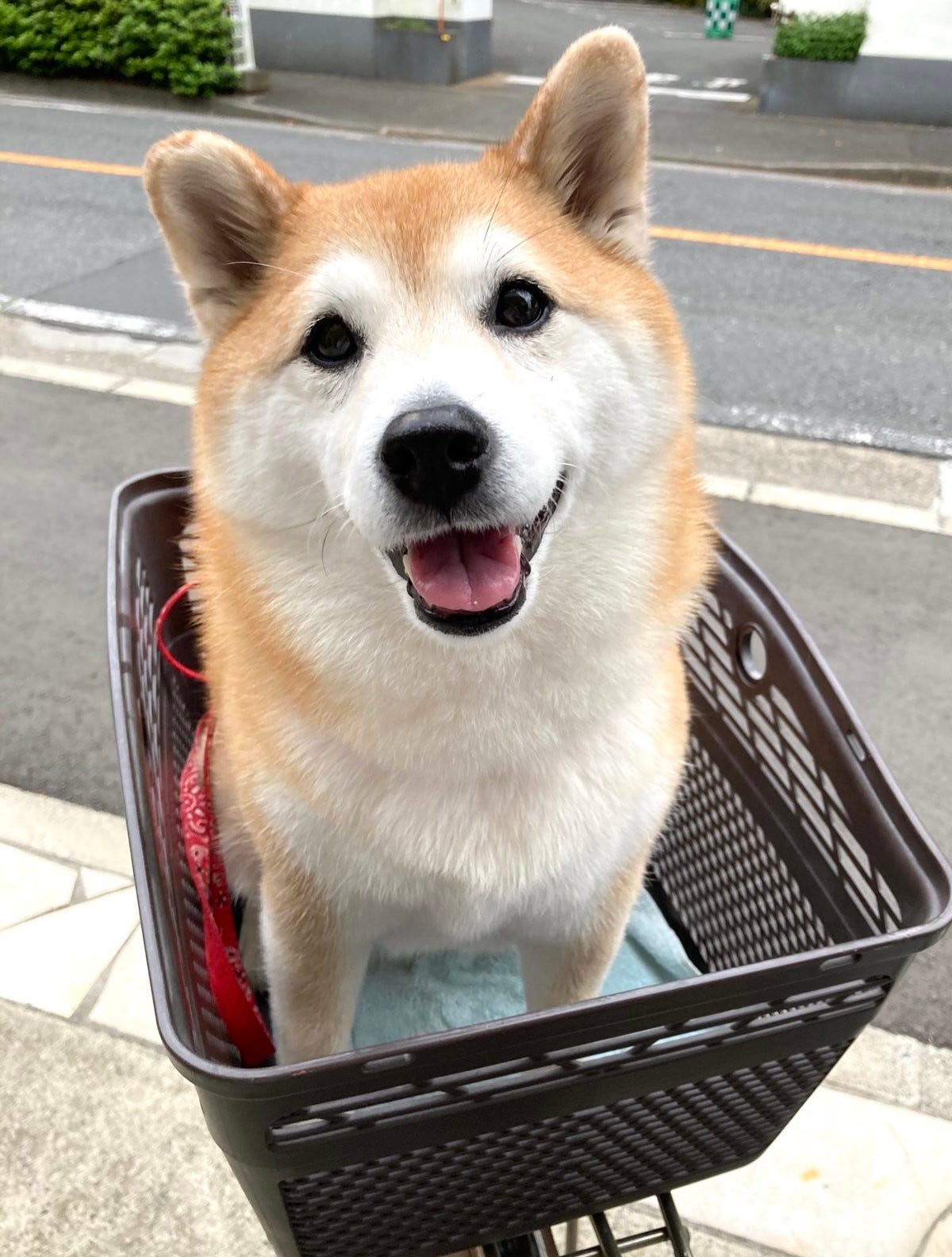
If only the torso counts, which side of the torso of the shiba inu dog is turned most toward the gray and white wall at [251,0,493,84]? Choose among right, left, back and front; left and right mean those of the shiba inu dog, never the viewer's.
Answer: back

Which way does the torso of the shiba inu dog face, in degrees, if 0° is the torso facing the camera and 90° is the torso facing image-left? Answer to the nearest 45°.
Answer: approximately 0°

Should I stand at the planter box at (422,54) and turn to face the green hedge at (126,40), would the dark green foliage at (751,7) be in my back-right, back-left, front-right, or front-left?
back-right

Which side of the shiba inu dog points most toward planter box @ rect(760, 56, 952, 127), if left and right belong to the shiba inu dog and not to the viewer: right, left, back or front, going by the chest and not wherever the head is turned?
back

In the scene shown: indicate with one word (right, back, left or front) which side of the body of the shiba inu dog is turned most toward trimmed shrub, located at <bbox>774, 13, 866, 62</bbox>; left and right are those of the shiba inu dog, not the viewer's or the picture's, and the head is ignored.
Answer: back

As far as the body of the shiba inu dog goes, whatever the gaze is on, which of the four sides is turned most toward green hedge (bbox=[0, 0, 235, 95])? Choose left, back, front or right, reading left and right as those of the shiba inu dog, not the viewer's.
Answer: back

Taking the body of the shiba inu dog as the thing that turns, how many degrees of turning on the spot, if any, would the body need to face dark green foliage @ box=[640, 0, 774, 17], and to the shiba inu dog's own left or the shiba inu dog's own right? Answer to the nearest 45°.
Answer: approximately 180°

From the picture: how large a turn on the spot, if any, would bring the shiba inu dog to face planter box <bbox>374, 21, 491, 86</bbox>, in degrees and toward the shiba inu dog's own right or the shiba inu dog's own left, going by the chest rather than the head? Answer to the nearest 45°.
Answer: approximately 180°
